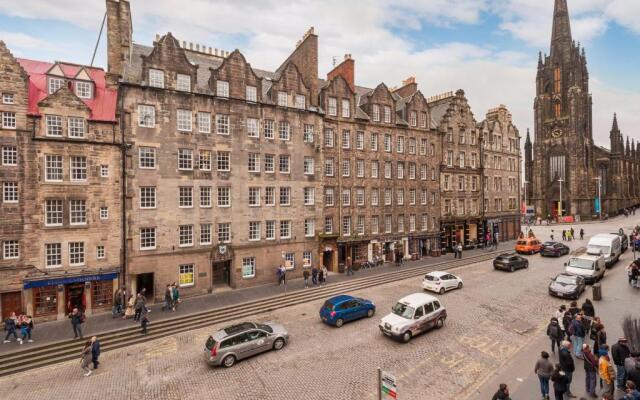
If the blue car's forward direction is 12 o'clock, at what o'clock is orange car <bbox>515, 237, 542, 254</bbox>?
The orange car is roughly at 12 o'clock from the blue car.

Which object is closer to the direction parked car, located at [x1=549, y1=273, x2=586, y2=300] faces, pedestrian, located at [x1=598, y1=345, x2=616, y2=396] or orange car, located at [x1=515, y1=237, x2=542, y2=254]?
the pedestrian

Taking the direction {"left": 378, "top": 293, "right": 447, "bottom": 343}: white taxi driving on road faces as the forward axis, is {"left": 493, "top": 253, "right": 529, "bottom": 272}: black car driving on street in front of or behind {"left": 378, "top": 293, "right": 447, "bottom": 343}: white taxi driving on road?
behind

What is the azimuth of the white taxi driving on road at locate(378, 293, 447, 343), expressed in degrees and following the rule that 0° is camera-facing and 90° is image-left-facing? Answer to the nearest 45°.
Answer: approximately 45°

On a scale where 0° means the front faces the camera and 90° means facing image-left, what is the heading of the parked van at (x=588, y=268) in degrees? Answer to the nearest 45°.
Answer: approximately 45°

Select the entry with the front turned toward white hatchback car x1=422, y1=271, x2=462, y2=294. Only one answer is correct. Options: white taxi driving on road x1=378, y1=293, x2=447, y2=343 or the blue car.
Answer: the blue car
